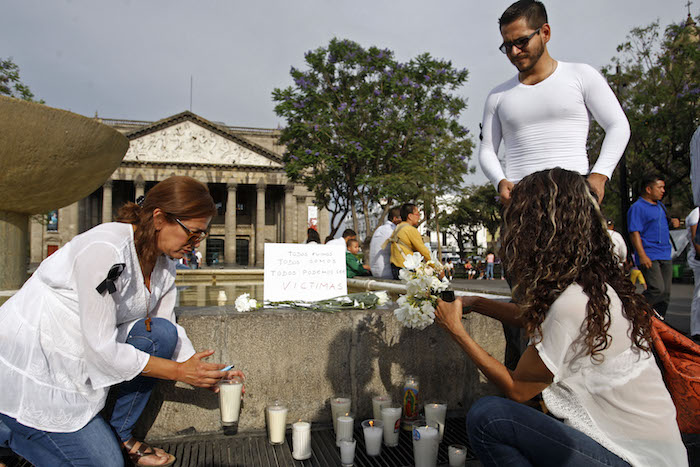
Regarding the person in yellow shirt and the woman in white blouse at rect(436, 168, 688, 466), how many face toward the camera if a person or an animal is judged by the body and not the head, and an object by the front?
0

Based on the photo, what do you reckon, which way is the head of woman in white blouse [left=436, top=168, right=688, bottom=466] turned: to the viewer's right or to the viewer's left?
to the viewer's left

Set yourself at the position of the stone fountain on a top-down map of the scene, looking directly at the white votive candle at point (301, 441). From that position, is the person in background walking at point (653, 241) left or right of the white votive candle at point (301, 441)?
left

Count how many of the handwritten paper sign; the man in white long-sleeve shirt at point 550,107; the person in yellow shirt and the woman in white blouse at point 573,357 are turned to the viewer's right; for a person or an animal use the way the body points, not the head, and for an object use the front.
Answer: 1

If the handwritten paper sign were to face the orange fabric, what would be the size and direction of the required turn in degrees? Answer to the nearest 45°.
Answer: approximately 45° to its left

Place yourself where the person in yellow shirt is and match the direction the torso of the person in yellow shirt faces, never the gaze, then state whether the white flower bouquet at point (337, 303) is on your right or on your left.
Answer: on your right

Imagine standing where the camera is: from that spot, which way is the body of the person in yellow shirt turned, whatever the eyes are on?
to the viewer's right

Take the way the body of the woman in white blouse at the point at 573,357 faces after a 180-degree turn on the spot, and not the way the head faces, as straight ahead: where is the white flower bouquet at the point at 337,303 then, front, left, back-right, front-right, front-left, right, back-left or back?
back

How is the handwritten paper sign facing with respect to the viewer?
toward the camera

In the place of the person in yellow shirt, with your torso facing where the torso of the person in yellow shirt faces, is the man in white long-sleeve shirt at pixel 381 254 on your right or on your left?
on your left

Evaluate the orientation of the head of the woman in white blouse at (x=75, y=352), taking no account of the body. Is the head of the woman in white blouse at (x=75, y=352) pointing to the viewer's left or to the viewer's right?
to the viewer's right

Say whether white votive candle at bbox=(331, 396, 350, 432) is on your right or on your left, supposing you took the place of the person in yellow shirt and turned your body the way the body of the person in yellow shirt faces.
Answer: on your right

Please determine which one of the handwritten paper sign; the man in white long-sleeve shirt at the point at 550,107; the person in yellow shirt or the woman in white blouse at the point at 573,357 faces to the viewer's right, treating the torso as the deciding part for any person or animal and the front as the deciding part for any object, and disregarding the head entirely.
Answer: the person in yellow shirt
